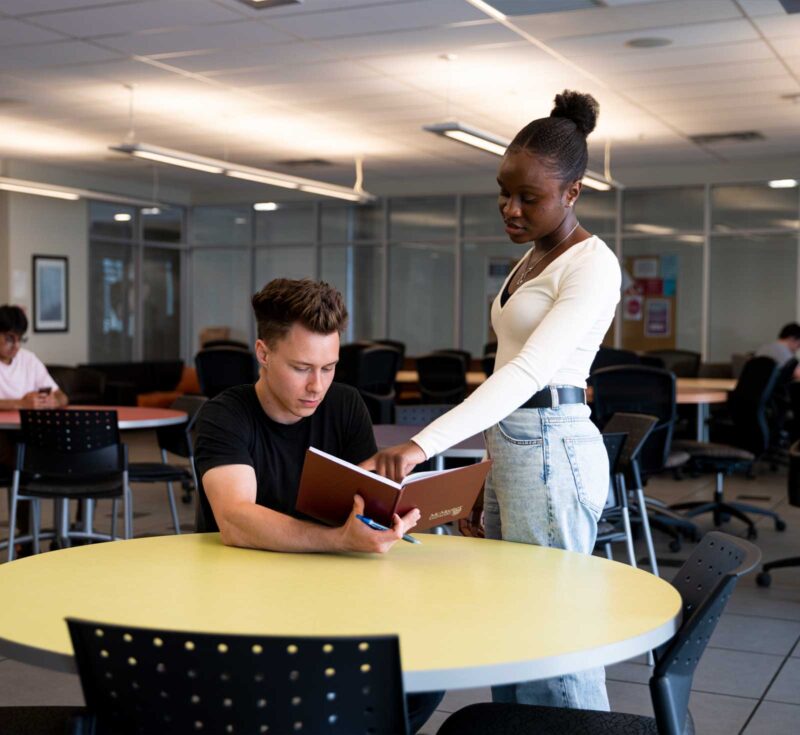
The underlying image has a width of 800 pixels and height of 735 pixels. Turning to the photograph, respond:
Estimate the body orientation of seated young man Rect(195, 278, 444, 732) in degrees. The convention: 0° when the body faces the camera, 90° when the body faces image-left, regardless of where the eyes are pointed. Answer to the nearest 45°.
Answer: approximately 315°

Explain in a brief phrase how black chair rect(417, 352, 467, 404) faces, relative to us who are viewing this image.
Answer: facing away from the viewer

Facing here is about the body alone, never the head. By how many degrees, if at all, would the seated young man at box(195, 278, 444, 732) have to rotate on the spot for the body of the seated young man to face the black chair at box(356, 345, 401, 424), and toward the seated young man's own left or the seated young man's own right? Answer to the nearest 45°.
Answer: approximately 135° to the seated young man's own left

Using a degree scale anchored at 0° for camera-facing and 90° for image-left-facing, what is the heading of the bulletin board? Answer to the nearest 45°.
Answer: approximately 0°

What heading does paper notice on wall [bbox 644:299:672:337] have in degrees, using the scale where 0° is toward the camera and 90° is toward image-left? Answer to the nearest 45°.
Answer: approximately 0°

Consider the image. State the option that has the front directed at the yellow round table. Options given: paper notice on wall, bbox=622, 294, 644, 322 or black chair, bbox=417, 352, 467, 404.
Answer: the paper notice on wall
